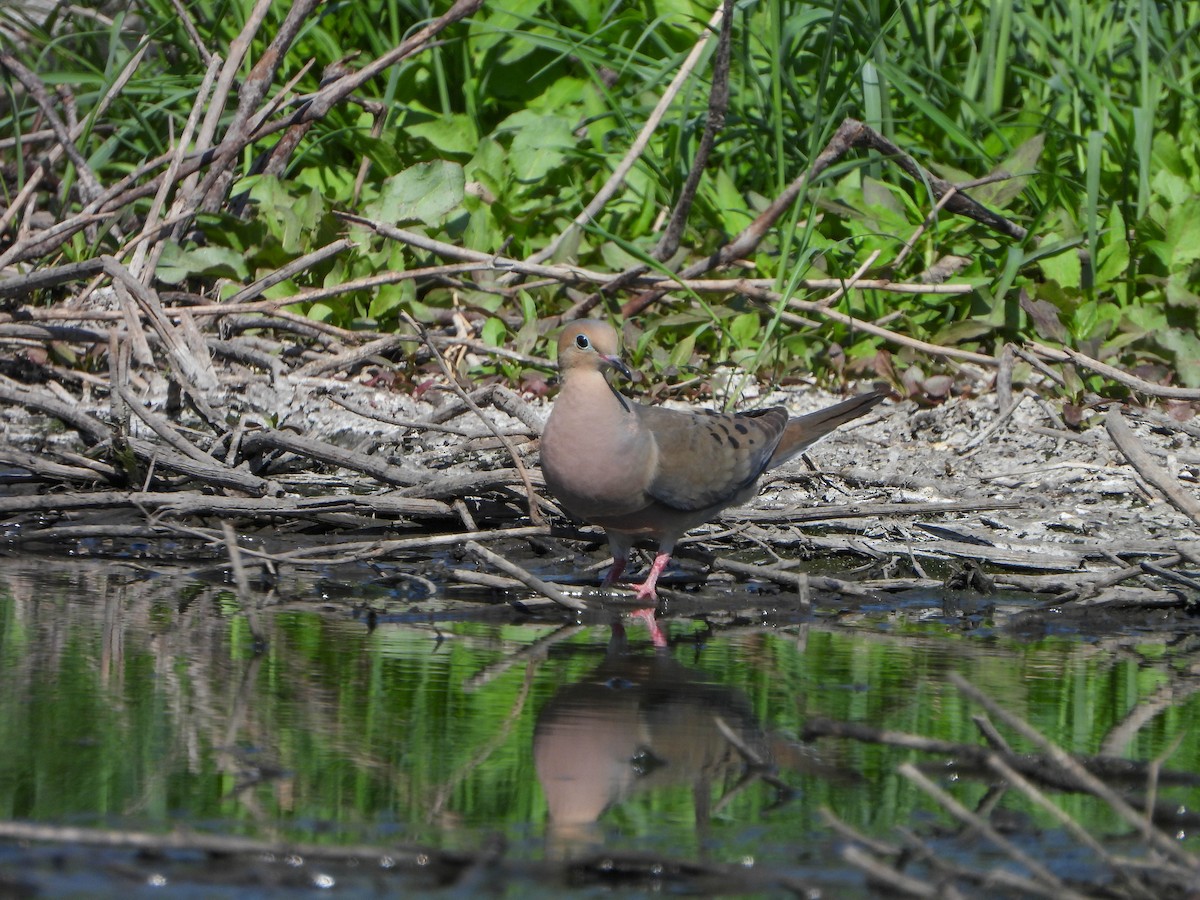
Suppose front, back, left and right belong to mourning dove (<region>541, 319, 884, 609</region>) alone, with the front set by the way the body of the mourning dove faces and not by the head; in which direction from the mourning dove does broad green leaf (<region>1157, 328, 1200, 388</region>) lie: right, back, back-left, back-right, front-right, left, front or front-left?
back

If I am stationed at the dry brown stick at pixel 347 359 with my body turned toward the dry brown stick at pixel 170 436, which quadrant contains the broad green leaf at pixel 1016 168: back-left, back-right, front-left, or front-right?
back-left

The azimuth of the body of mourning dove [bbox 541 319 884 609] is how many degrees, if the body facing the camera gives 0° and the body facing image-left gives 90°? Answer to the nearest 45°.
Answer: approximately 45°

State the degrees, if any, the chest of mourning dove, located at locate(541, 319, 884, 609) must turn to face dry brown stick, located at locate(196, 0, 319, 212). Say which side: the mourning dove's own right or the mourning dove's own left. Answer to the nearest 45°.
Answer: approximately 90° to the mourning dove's own right

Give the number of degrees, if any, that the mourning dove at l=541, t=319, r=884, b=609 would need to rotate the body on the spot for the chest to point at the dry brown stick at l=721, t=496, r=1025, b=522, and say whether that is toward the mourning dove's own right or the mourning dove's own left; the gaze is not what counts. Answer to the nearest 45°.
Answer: approximately 135° to the mourning dove's own left

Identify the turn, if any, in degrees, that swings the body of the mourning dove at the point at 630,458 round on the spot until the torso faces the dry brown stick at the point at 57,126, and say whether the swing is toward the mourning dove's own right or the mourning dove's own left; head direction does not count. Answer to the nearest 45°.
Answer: approximately 90° to the mourning dove's own right

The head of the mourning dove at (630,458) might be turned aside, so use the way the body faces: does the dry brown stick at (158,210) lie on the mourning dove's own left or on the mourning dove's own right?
on the mourning dove's own right

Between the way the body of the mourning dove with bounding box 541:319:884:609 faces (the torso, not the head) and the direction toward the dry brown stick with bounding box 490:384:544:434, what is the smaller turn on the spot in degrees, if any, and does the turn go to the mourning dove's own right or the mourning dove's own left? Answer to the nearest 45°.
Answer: approximately 90° to the mourning dove's own right

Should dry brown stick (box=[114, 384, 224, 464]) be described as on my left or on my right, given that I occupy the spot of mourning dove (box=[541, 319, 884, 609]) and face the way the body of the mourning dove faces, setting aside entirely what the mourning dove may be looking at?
on my right

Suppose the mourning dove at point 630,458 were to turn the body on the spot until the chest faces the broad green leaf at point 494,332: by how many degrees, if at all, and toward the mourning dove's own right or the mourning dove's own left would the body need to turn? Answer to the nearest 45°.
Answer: approximately 135° to the mourning dove's own right

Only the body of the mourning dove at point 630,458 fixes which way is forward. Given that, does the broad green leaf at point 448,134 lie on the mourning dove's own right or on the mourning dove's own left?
on the mourning dove's own right

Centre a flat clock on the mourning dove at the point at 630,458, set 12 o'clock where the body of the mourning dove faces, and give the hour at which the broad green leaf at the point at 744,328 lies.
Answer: The broad green leaf is roughly at 5 o'clock from the mourning dove.
